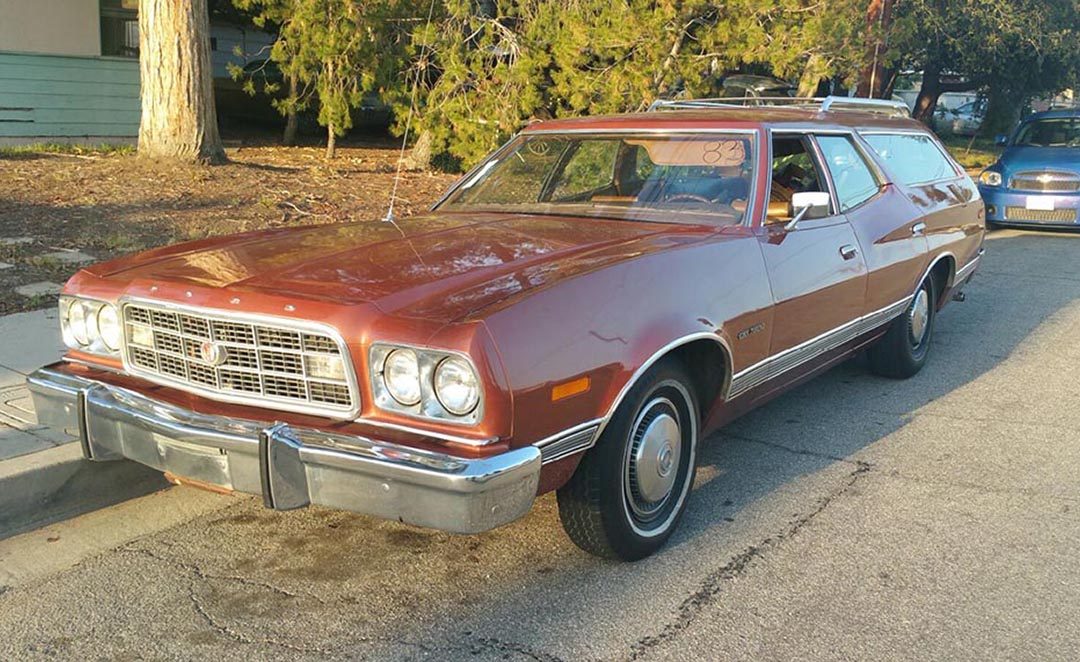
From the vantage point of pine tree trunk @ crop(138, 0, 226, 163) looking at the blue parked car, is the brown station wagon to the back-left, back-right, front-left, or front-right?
front-right

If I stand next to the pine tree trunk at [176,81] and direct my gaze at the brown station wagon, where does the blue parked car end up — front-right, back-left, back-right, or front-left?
front-left

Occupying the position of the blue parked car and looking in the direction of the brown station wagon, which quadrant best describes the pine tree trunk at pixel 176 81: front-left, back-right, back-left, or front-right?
front-right

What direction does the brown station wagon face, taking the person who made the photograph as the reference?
facing the viewer and to the left of the viewer

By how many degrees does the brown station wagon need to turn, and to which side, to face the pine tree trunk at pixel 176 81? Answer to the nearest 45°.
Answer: approximately 90° to its right

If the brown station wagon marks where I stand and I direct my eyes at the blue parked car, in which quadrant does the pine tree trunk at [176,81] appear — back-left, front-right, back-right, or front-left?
front-left

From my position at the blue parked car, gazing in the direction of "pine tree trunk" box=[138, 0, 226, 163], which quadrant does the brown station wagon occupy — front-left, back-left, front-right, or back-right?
front-left

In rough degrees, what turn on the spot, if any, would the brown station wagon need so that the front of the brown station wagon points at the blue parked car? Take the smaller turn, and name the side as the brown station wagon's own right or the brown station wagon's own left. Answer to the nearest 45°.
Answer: approximately 180°
